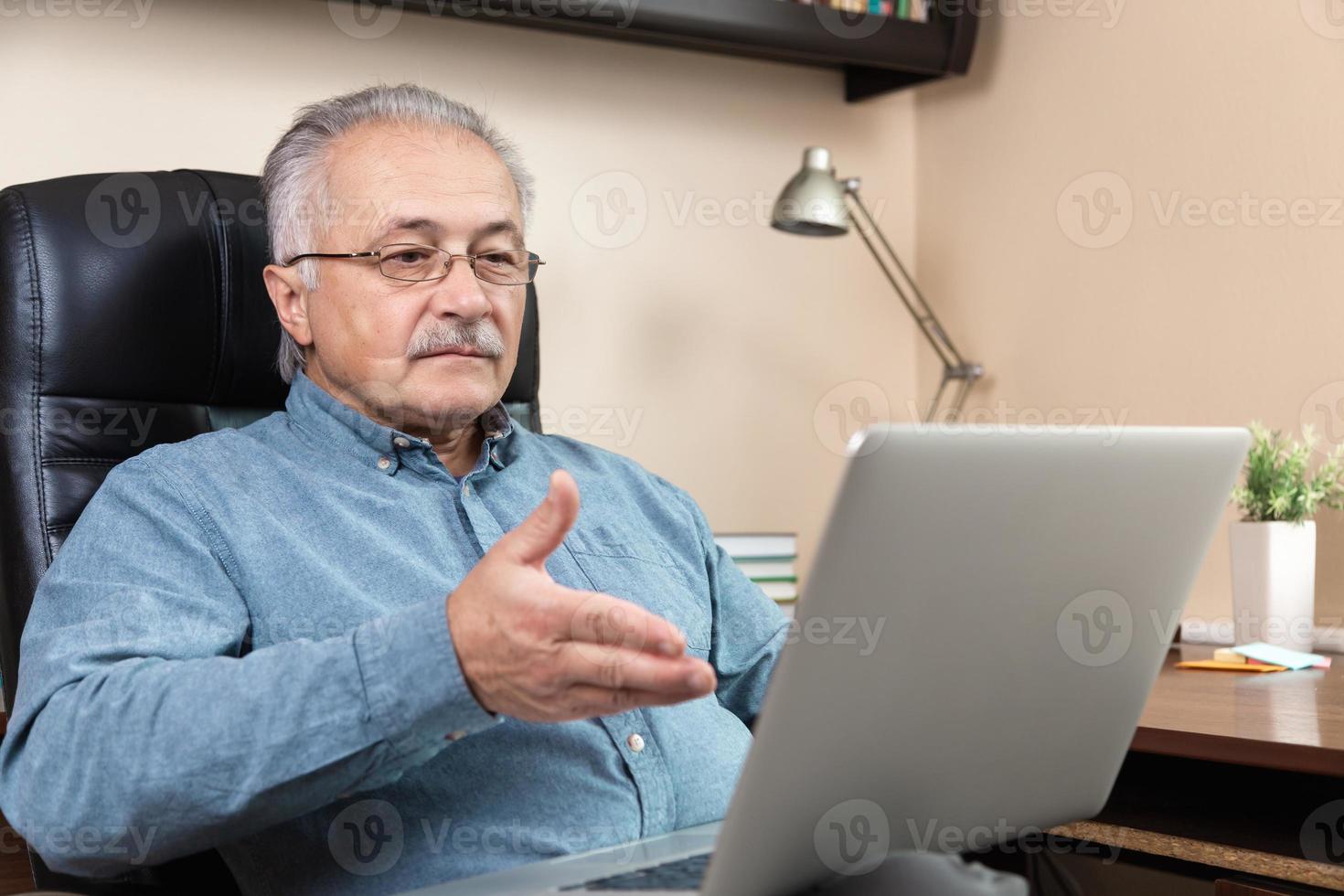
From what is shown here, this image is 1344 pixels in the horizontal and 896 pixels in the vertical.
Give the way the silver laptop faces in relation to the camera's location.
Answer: facing away from the viewer and to the left of the viewer

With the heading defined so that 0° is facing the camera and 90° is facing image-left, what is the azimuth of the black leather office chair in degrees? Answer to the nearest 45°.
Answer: approximately 315°

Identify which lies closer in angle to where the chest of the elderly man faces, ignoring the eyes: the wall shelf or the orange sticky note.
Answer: the orange sticky note

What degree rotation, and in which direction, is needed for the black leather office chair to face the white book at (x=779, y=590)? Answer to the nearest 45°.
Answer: approximately 90° to its left

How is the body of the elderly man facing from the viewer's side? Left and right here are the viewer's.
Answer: facing the viewer and to the right of the viewer

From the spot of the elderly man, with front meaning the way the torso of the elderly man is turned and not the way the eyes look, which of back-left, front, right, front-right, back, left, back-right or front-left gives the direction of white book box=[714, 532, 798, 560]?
left

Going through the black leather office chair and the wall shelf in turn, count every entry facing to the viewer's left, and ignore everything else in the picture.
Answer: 0

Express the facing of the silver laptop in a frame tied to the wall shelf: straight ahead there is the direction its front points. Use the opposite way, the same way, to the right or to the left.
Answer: the opposite way

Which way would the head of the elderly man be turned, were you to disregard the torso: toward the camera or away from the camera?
toward the camera

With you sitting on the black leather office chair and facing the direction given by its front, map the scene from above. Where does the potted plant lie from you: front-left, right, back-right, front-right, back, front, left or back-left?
front-left

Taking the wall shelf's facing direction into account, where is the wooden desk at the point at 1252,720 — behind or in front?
in front

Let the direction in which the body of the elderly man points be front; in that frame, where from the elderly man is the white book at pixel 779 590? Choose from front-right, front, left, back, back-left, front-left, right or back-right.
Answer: left

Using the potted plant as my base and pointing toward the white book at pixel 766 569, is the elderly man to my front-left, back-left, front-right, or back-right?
front-left

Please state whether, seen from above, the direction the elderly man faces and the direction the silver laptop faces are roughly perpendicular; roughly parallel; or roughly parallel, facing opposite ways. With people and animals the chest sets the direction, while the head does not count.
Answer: roughly parallel, facing opposite ways

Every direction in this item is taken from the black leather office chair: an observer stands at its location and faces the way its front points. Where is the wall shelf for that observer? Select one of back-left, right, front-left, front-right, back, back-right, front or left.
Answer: left

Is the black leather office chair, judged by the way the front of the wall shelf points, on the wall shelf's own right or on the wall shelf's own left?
on the wall shelf's own right

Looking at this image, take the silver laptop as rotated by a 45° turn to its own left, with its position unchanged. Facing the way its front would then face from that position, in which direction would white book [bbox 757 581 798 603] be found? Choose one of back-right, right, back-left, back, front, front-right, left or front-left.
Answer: right

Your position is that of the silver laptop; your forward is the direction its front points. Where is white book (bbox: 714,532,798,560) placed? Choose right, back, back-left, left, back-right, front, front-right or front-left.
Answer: front-right

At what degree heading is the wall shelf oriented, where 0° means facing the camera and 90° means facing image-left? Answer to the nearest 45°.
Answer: approximately 315°
